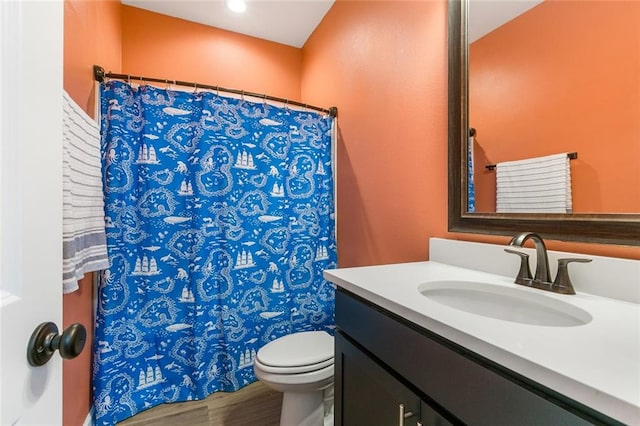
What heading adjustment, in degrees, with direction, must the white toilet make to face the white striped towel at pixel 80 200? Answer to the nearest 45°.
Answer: approximately 45° to its right

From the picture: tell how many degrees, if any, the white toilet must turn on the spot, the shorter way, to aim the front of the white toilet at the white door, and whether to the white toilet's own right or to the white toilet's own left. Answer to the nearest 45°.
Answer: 0° — it already faces it

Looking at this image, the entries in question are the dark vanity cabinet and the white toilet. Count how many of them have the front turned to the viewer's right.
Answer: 0

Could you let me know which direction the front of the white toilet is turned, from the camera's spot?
facing the viewer and to the left of the viewer

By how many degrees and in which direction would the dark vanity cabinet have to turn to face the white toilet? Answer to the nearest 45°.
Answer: approximately 90° to its right

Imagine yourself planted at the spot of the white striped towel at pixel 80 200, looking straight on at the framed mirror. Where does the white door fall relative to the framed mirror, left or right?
right

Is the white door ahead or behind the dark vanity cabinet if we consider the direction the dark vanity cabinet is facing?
ahead

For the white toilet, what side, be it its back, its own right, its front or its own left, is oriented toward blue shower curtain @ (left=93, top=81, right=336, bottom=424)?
right
